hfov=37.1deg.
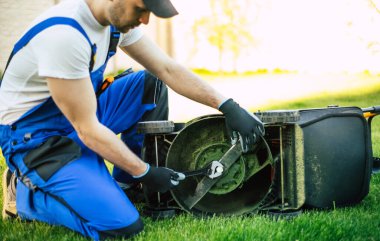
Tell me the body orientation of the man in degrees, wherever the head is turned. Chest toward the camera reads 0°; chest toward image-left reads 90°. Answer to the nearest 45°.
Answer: approximately 270°

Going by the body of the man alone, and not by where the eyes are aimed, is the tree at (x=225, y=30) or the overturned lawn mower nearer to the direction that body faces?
the overturned lawn mower

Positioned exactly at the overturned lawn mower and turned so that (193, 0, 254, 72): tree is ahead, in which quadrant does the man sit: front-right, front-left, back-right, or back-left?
back-left

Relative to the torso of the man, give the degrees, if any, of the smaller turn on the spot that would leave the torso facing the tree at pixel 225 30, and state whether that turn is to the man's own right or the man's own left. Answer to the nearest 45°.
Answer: approximately 90° to the man's own left

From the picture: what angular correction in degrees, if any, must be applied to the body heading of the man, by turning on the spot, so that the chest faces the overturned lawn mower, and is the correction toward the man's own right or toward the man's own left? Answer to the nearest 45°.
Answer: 0° — they already face it

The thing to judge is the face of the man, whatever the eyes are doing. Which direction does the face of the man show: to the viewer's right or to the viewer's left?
to the viewer's right
